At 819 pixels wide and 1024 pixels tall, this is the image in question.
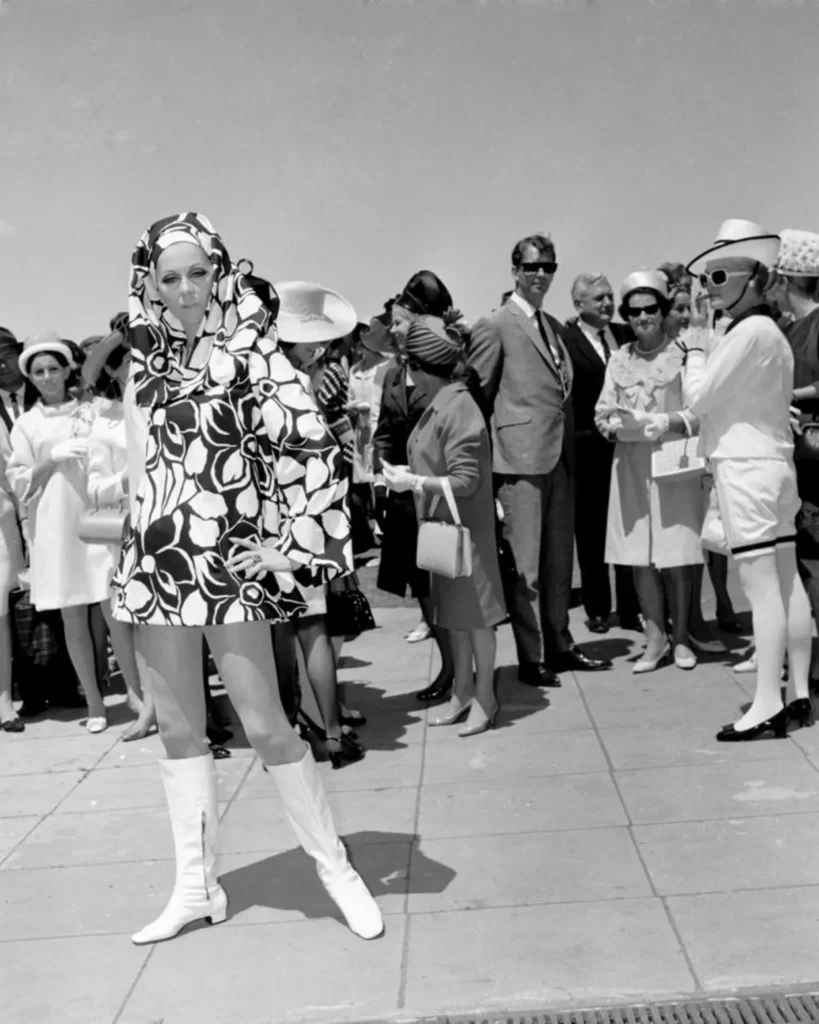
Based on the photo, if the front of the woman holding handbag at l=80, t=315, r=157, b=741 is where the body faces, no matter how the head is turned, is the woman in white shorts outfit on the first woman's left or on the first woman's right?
on the first woman's left

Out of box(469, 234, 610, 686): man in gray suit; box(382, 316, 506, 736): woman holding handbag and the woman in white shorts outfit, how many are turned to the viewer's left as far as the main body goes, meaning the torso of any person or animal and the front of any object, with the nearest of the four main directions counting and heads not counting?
2

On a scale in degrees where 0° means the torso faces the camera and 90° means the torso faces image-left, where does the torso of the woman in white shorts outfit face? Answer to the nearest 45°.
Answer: approximately 90°

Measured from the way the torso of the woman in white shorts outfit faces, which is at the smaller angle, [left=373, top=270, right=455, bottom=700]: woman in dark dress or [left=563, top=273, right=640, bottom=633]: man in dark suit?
the woman in dark dress

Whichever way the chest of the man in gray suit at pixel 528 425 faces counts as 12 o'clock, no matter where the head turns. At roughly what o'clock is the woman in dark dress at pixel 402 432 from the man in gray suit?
The woman in dark dress is roughly at 3 o'clock from the man in gray suit.

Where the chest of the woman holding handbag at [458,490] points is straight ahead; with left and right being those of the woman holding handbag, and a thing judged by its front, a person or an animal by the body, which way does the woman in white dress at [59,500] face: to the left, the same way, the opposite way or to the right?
to the left

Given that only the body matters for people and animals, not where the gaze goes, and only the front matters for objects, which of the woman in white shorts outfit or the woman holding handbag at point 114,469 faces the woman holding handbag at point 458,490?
the woman in white shorts outfit

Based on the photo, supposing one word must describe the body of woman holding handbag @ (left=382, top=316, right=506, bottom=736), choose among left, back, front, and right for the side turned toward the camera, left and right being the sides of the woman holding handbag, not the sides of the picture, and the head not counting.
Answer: left

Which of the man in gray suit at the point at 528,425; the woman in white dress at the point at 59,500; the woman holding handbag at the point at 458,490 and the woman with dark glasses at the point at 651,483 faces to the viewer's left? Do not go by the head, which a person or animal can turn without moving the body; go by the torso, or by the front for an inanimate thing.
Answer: the woman holding handbag

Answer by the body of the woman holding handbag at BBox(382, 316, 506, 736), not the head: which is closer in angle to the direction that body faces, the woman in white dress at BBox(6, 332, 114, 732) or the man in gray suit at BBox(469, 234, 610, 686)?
the woman in white dress

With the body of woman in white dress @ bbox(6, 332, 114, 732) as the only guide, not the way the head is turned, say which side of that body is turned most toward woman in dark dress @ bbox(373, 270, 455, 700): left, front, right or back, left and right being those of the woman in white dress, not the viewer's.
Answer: left
